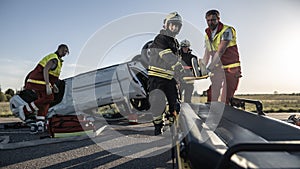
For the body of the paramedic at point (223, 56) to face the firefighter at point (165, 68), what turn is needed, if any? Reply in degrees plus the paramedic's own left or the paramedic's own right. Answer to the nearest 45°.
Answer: approximately 45° to the paramedic's own right

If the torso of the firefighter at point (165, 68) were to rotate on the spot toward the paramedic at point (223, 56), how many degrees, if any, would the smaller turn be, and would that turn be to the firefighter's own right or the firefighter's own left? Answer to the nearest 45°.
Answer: approximately 45° to the firefighter's own left

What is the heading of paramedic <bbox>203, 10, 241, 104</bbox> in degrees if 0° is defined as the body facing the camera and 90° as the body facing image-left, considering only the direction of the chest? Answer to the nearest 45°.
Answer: approximately 45°

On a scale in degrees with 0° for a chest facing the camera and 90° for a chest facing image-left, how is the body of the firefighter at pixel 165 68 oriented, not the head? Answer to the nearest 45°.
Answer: approximately 315°
